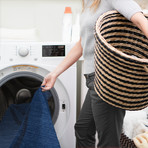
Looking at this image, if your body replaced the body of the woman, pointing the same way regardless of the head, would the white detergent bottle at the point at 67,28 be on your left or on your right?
on your right

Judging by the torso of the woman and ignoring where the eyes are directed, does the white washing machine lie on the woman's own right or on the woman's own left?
on the woman's own right

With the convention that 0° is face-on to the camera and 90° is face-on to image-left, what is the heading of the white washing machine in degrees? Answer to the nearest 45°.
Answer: approximately 0°

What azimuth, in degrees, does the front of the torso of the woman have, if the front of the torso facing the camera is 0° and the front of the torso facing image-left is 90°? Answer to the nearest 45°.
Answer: approximately 45°
